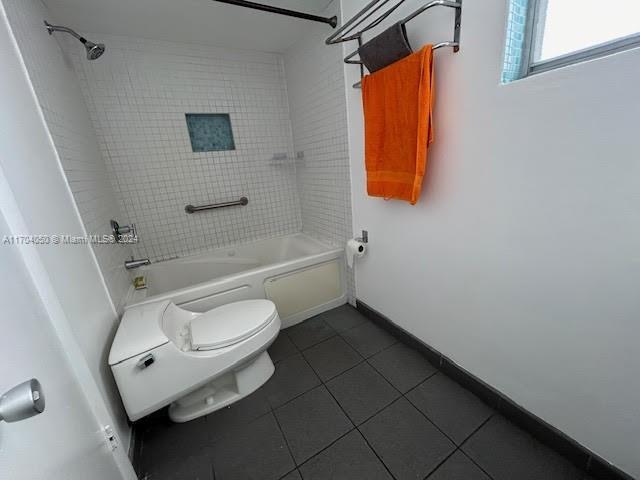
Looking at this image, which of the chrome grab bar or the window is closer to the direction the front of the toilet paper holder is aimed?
the chrome grab bar

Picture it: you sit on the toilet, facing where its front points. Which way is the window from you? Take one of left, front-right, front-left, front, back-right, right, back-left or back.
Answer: front-right

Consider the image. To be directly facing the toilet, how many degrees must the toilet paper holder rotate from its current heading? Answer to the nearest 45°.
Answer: approximately 45° to its left

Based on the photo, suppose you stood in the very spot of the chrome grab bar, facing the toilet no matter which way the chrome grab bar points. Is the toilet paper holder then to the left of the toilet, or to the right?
left

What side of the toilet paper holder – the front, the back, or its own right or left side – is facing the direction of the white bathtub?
front

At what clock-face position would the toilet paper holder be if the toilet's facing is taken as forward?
The toilet paper holder is roughly at 12 o'clock from the toilet.

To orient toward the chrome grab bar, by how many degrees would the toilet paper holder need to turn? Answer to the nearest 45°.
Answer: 0° — it already faces it

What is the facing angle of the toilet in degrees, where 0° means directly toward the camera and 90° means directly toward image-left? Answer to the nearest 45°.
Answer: approximately 270°

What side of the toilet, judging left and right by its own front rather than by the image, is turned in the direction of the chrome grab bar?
left

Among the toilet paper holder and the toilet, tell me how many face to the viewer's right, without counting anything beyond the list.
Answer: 1

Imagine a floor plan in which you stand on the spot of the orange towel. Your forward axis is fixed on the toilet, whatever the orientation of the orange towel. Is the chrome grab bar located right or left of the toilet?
right

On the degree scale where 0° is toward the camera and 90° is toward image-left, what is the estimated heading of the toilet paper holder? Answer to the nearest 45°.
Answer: approximately 90°

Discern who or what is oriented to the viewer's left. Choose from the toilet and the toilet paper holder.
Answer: the toilet paper holder
